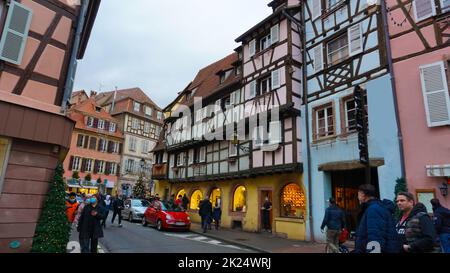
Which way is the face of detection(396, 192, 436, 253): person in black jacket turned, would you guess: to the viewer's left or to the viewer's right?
to the viewer's left

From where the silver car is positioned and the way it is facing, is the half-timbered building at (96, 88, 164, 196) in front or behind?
behind

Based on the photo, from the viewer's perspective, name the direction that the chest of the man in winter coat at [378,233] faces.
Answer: to the viewer's left

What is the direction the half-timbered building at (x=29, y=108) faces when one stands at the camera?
facing the viewer and to the right of the viewer

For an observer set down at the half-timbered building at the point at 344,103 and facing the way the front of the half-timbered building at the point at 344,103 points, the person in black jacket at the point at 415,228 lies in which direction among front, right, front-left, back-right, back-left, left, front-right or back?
front-left

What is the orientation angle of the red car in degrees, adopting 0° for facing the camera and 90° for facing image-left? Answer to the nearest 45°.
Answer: approximately 315°

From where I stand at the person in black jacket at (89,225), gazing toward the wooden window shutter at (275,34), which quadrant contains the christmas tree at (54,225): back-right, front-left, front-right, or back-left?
back-left
